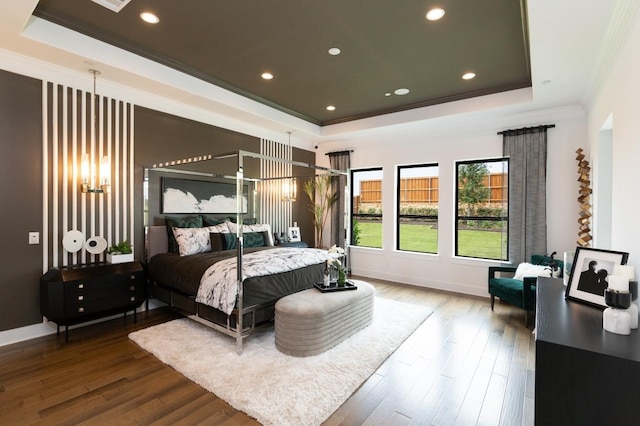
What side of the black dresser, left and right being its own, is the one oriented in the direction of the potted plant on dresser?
front

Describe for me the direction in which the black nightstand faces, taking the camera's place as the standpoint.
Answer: facing the viewer and to the right of the viewer

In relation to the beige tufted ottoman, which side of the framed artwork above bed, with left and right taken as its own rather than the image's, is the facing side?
front

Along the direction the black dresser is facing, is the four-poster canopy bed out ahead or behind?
ahead

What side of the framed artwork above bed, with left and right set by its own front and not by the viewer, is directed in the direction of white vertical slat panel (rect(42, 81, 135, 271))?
right

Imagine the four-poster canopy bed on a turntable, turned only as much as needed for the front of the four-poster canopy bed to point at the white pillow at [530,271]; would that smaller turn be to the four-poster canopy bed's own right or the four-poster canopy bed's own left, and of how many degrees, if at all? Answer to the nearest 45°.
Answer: approximately 45° to the four-poster canopy bed's own left

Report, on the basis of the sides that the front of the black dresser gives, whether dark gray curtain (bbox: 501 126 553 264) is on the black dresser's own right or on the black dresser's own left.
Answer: on the black dresser's own right

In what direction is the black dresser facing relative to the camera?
to the viewer's left

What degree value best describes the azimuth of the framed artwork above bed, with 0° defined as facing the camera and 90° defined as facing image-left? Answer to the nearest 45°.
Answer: approximately 315°

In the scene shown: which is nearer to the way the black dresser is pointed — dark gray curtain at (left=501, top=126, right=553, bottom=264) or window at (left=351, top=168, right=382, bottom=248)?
the window

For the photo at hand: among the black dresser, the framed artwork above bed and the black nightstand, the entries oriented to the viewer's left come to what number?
1
